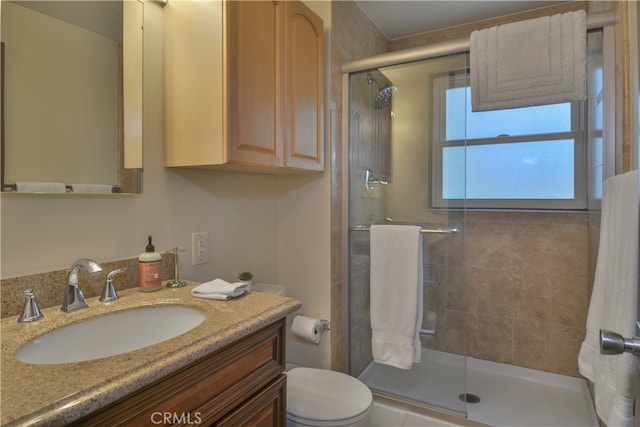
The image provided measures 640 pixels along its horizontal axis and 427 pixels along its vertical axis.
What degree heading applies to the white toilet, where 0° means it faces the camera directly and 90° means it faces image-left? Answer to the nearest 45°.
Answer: approximately 315°

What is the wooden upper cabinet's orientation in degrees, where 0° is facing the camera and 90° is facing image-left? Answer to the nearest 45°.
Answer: approximately 315°
